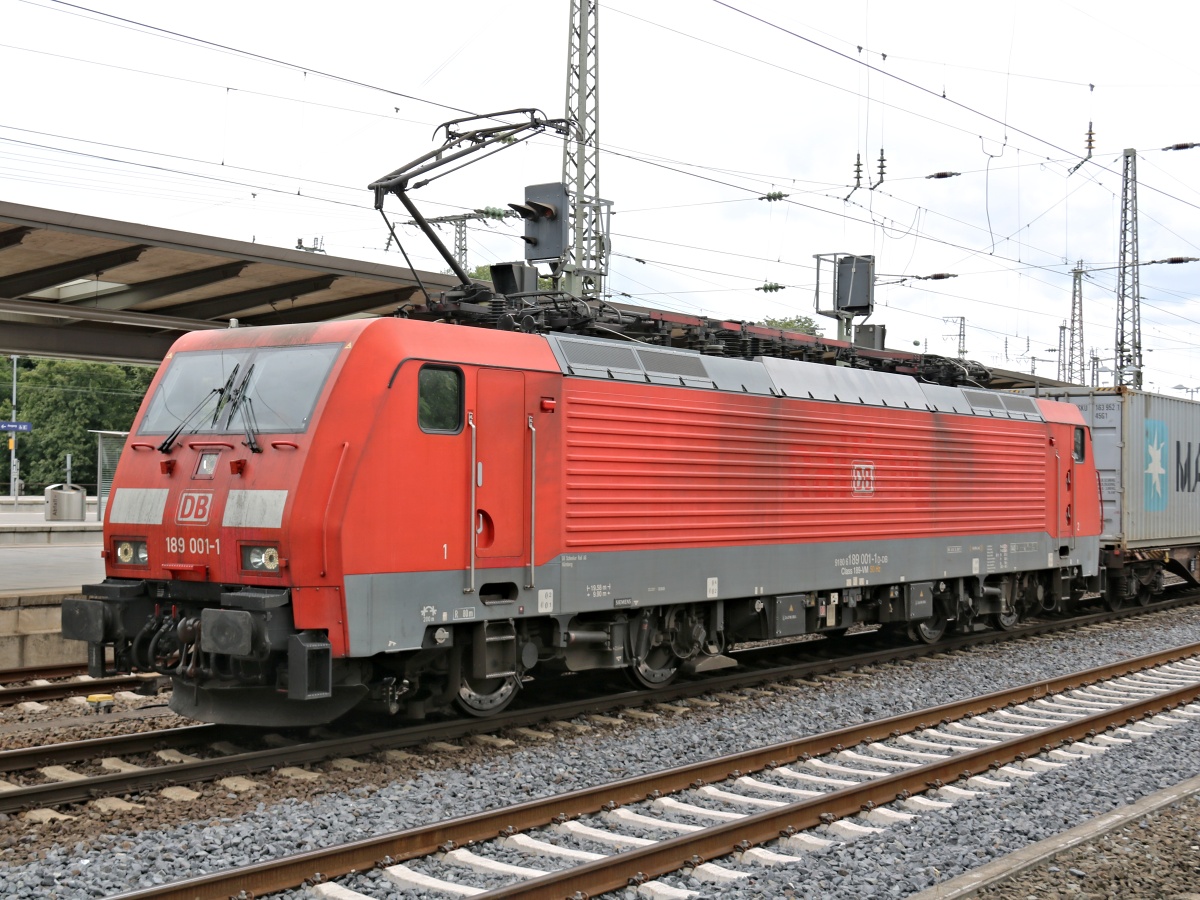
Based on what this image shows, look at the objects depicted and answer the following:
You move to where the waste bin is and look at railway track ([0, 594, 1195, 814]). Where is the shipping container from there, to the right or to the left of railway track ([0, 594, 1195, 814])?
left

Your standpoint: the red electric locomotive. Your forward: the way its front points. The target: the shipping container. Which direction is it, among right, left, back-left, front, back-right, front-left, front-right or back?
back

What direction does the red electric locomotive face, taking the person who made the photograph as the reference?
facing the viewer and to the left of the viewer

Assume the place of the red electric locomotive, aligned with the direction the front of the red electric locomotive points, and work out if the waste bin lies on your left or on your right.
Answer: on your right

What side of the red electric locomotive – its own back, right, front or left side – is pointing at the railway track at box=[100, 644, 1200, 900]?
left

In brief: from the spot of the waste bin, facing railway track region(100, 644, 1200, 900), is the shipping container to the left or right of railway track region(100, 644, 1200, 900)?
left
